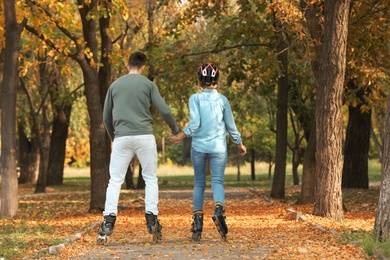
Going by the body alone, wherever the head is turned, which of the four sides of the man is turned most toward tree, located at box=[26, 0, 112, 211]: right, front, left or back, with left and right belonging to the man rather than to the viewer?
front

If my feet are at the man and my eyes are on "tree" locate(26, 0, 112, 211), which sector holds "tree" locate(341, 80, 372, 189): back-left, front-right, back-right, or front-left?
front-right

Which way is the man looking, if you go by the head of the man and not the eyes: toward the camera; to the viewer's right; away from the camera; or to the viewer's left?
away from the camera

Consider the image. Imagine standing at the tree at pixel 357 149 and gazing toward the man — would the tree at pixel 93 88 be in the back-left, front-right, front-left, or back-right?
front-right

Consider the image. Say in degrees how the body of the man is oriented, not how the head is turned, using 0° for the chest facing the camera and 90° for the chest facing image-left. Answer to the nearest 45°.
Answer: approximately 180°
